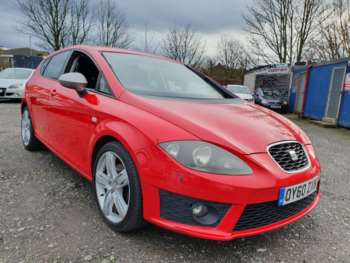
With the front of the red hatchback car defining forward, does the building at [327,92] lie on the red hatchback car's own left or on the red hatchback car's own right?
on the red hatchback car's own left

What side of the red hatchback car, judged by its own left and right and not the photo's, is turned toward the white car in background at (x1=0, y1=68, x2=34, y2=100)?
back

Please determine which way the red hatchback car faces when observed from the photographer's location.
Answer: facing the viewer and to the right of the viewer

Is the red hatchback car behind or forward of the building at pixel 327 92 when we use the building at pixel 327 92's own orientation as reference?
forward

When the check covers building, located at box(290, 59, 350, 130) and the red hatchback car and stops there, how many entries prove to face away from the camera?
0

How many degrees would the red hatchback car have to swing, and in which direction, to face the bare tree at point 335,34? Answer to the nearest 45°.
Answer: approximately 90° to its left

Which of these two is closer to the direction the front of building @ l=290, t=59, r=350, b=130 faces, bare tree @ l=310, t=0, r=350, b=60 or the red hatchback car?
the red hatchback car

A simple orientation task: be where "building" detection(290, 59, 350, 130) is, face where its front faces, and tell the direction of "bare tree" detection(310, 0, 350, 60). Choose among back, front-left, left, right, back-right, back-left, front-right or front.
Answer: back-right
